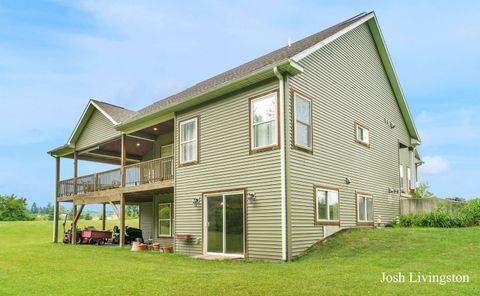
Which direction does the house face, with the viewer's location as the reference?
facing away from the viewer and to the right of the viewer

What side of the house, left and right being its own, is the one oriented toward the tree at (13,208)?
left
